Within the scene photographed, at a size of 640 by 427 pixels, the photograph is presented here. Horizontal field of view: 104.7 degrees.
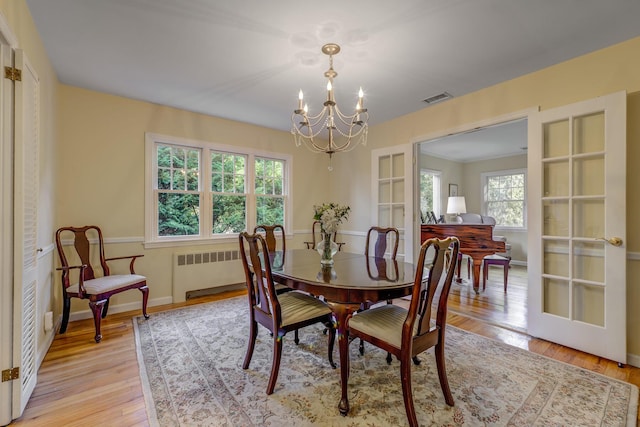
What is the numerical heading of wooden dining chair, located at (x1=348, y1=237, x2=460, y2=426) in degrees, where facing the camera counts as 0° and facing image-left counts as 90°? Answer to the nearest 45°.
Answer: approximately 135°

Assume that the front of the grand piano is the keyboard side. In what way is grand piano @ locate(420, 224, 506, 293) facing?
to the viewer's right

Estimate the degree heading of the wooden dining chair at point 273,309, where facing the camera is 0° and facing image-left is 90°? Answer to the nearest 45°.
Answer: approximately 225°

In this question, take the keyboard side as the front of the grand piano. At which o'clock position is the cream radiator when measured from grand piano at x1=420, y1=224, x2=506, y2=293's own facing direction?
The cream radiator is roughly at 5 o'clock from the grand piano.

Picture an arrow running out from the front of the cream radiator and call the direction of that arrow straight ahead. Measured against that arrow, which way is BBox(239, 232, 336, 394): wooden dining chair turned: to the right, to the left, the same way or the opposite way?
to the left

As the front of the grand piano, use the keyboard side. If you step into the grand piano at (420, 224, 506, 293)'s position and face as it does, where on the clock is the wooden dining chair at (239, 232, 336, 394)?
The wooden dining chair is roughly at 4 o'clock from the grand piano.

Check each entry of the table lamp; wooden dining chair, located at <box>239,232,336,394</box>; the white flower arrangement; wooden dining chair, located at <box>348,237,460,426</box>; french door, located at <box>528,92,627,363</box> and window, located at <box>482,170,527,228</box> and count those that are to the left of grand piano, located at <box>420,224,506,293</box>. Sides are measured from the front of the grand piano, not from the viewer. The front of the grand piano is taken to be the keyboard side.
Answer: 2

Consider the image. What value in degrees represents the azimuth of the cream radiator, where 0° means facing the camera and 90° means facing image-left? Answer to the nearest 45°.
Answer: approximately 315°

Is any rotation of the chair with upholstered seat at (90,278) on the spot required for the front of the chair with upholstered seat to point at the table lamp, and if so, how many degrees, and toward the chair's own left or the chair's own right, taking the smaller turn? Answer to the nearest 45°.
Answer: approximately 45° to the chair's own left

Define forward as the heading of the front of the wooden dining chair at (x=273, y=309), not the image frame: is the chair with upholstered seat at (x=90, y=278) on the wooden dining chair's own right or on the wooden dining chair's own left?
on the wooden dining chair's own left

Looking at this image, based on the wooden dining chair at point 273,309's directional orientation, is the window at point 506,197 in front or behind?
in front

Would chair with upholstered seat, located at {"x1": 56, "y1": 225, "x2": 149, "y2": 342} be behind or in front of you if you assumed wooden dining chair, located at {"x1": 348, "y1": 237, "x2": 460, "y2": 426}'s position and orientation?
in front

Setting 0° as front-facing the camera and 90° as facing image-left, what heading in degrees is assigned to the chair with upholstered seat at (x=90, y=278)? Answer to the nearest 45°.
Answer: approximately 315°

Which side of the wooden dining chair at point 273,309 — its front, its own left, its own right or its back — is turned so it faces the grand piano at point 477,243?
front

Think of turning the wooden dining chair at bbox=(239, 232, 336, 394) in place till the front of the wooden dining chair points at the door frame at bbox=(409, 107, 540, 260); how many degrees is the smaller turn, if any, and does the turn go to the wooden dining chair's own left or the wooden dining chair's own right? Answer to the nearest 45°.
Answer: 0° — it already faces it

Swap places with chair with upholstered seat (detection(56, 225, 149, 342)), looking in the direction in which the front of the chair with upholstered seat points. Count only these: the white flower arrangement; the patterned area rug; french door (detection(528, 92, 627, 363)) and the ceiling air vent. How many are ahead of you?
4

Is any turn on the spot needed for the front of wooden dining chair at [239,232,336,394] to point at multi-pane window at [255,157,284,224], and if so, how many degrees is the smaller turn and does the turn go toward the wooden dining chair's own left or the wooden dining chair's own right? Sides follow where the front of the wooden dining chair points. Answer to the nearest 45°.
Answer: approximately 45° to the wooden dining chair's own left

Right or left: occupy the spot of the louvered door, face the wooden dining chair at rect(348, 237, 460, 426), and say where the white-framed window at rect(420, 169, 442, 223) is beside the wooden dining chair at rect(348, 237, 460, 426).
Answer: left
